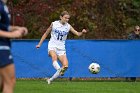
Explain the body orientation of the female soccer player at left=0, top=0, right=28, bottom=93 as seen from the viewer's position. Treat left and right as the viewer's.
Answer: facing to the right of the viewer
